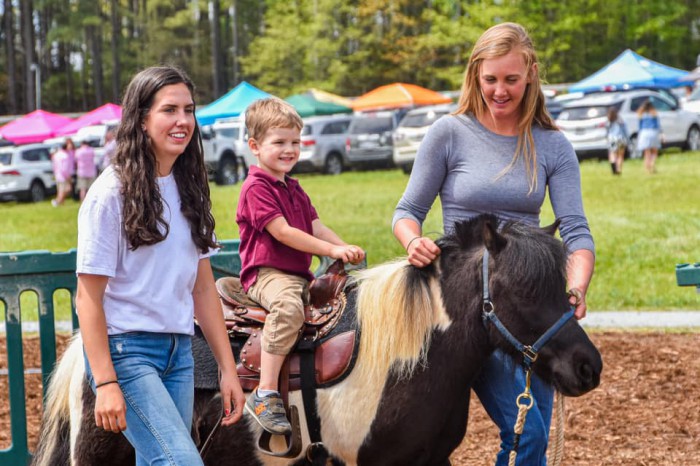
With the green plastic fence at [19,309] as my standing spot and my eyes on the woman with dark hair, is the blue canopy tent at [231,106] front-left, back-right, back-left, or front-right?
back-left

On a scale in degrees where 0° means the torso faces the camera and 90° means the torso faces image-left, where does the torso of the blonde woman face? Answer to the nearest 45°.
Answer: approximately 0°

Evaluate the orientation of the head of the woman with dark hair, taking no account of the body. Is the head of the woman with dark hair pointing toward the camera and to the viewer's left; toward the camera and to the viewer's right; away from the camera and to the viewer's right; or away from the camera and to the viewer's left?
toward the camera and to the viewer's right

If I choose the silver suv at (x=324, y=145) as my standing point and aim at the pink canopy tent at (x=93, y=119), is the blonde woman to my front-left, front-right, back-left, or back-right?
back-left

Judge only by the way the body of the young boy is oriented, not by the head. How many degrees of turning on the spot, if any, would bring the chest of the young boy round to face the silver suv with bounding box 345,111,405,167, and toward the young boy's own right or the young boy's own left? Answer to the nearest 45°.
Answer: approximately 135° to the young boy's own left
